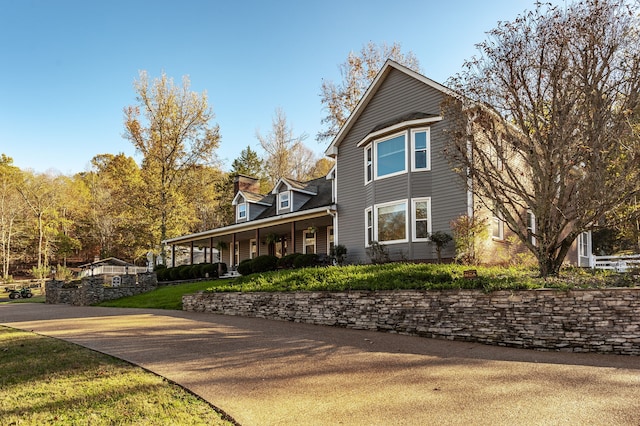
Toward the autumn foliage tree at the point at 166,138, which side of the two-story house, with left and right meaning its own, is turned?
right

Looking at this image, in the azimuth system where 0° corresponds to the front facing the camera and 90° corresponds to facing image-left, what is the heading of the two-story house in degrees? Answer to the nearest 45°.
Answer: approximately 45°

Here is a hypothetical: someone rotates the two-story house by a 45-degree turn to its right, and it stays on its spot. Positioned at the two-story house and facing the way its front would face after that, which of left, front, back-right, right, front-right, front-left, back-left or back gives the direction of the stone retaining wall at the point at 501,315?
left

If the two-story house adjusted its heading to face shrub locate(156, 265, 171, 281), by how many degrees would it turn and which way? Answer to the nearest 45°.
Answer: approximately 90° to its right

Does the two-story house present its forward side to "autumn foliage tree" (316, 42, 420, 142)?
no

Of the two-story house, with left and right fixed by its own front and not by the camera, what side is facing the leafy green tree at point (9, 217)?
right

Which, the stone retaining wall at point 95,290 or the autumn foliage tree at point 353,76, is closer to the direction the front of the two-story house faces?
the stone retaining wall

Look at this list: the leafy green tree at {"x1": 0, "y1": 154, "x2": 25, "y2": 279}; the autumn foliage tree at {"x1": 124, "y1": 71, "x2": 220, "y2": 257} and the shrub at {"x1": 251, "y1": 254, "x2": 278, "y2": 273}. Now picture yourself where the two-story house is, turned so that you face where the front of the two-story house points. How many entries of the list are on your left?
0

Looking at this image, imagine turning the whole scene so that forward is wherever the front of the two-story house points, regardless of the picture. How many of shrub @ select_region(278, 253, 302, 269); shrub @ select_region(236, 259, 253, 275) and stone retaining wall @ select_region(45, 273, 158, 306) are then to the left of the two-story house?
0

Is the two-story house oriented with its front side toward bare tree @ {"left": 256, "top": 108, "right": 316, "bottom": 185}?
no

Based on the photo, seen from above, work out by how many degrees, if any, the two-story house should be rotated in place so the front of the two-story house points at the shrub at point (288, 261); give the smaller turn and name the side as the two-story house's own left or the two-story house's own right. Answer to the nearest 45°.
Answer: approximately 90° to the two-story house's own right

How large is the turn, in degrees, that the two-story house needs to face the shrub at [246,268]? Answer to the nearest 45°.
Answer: approximately 90° to its right
